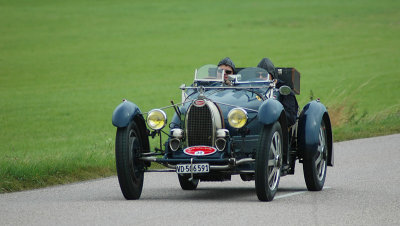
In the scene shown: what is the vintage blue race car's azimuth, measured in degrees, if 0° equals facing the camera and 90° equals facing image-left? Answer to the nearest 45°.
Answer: approximately 0°
